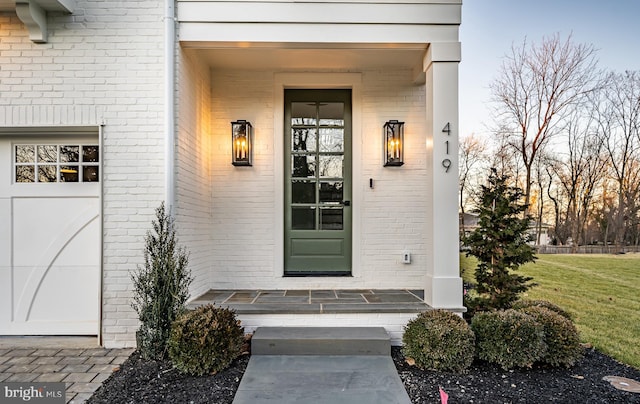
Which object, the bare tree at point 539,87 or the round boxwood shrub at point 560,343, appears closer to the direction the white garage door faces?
the round boxwood shrub

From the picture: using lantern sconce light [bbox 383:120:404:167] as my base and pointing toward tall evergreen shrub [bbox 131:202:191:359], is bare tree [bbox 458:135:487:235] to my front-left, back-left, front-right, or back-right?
back-right

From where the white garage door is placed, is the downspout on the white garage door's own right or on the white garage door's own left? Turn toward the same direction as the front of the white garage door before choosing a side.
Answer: on the white garage door's own left

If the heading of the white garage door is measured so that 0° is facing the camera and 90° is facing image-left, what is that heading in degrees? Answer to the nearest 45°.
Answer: approximately 0°

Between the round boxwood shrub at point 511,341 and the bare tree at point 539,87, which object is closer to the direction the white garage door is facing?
the round boxwood shrub

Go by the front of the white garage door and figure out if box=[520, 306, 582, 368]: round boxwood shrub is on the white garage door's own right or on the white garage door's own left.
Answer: on the white garage door's own left

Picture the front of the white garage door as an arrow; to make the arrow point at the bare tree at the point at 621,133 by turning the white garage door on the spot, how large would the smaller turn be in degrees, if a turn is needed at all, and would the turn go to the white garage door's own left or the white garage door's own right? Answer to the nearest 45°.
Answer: approximately 90° to the white garage door's own left

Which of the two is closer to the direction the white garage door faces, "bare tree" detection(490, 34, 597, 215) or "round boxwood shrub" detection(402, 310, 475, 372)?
the round boxwood shrub

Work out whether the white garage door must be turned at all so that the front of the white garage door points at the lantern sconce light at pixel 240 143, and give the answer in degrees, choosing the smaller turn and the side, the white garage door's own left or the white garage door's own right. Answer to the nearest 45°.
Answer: approximately 90° to the white garage door's own left

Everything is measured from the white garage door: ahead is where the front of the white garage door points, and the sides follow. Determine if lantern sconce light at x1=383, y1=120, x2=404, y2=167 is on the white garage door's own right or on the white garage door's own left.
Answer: on the white garage door's own left
